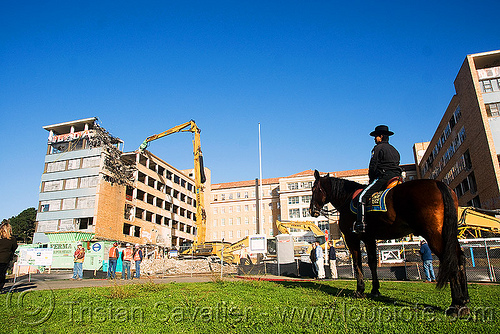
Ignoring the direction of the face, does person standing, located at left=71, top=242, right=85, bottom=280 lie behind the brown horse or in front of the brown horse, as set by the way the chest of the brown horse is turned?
in front

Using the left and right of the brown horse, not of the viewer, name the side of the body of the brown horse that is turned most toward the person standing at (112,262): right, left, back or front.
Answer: front

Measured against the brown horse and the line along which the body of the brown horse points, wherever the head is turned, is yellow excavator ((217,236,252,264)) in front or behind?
in front

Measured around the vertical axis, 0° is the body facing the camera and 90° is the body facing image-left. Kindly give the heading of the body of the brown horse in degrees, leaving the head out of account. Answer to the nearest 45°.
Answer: approximately 135°

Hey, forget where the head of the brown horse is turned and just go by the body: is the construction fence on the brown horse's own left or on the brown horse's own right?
on the brown horse's own right

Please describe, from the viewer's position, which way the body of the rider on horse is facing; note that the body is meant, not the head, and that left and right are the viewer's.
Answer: facing away from the viewer and to the left of the viewer

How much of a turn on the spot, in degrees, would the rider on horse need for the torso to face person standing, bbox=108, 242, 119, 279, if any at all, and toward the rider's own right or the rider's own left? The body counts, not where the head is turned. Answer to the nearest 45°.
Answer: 0° — they already face them

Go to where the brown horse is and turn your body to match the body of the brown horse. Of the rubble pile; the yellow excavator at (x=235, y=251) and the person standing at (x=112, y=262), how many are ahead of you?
3

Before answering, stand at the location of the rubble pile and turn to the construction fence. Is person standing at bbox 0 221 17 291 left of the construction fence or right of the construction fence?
right
